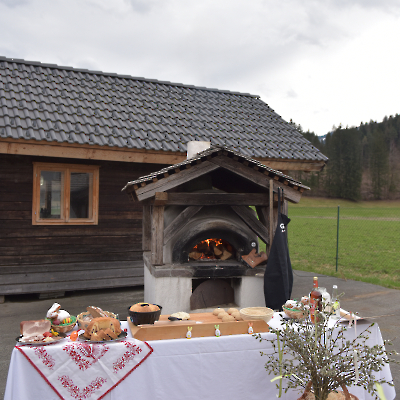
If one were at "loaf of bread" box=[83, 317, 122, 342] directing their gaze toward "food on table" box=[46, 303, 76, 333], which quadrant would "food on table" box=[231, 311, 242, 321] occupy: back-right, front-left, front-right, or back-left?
back-right

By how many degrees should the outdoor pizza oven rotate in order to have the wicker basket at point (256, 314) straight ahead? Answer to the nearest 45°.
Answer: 0° — it already faces it

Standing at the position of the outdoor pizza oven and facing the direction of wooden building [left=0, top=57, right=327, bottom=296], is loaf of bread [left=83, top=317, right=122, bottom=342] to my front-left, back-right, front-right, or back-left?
back-left

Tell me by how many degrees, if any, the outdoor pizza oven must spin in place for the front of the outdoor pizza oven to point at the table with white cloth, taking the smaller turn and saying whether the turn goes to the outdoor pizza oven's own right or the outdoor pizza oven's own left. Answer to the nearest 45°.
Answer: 0° — it already faces it

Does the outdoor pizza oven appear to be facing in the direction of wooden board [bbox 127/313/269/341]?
yes

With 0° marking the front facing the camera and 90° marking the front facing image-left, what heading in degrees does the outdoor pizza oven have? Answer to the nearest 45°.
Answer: approximately 0°

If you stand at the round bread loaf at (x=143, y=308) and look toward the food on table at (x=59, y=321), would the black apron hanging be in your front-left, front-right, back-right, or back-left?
back-right
